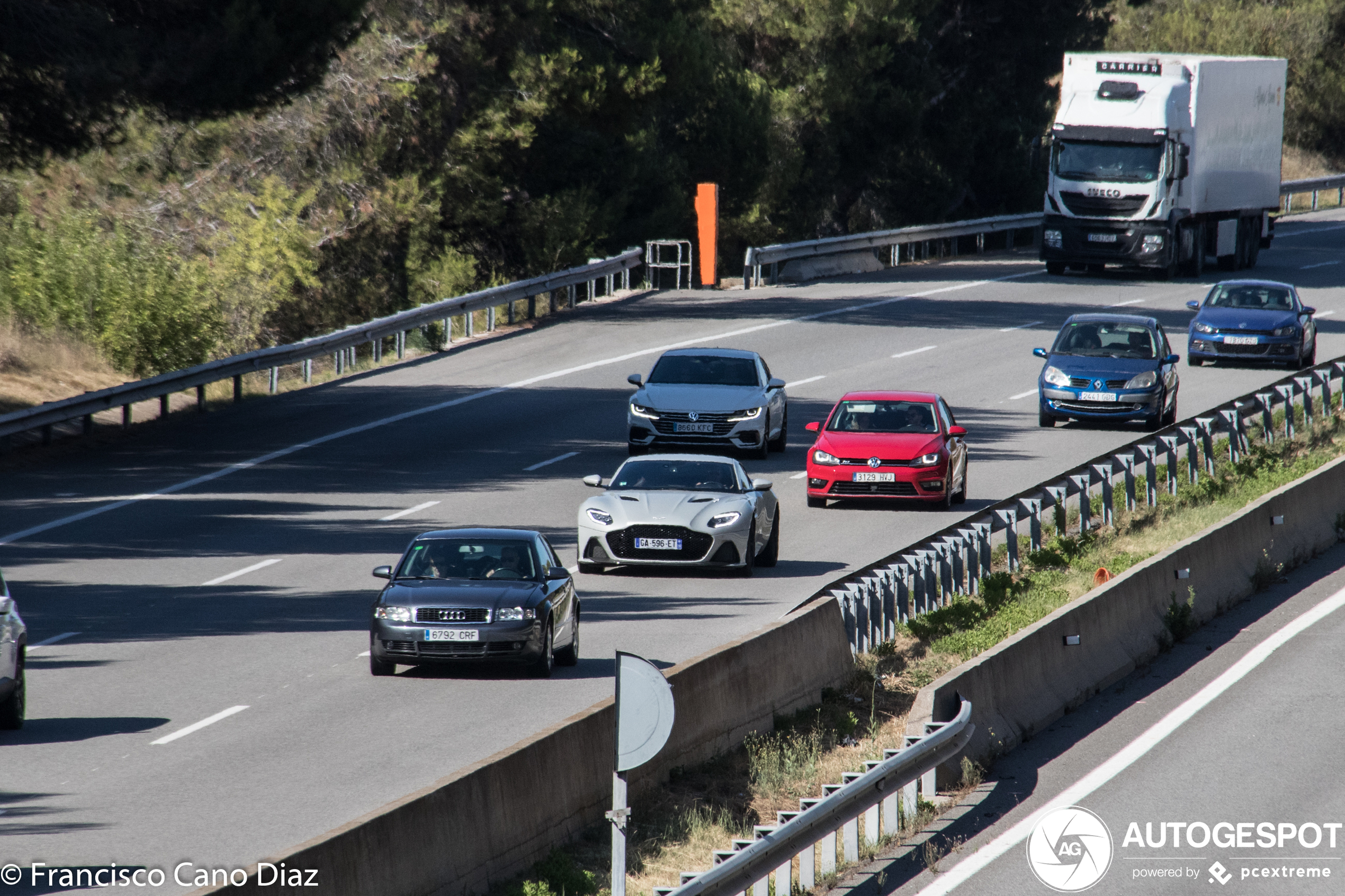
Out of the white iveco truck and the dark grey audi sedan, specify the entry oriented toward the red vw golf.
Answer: the white iveco truck

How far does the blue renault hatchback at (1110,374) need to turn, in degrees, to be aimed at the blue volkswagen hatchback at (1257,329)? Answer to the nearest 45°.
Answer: approximately 180°

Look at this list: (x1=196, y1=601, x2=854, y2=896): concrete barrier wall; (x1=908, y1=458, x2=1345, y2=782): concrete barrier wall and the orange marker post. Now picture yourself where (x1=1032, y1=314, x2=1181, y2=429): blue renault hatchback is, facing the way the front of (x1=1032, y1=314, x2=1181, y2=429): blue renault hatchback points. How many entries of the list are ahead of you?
2

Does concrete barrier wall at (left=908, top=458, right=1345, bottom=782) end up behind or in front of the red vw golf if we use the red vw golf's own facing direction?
in front

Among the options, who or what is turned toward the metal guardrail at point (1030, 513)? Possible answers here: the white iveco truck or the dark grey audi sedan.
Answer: the white iveco truck

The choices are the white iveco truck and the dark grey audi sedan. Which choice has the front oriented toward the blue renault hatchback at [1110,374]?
the white iveco truck

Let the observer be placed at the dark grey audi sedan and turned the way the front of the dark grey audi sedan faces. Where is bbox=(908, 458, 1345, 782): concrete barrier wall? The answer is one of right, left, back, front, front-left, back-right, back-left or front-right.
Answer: left
